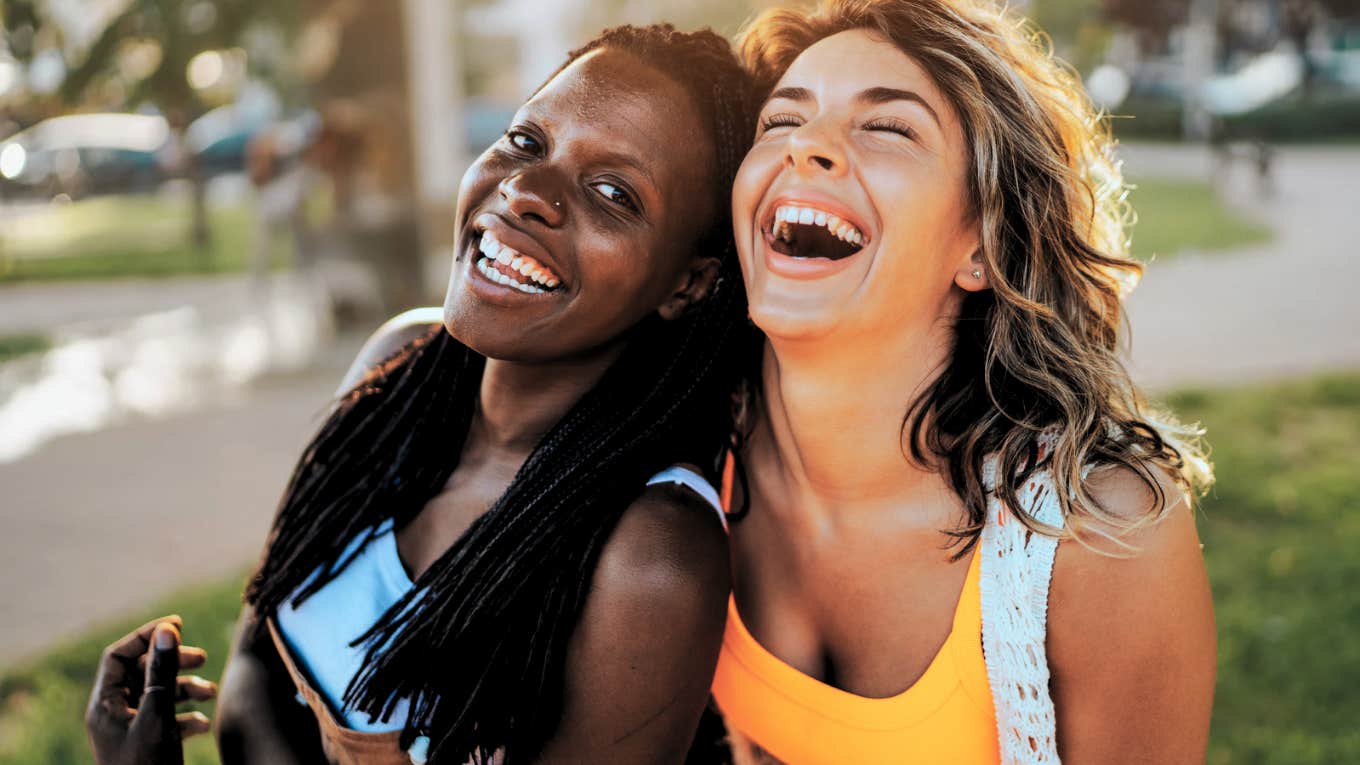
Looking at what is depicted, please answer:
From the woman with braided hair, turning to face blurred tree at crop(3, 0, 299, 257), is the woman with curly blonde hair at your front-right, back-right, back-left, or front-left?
back-right

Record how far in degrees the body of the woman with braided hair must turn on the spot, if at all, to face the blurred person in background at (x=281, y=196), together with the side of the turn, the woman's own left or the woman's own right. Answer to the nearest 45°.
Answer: approximately 135° to the woman's own right

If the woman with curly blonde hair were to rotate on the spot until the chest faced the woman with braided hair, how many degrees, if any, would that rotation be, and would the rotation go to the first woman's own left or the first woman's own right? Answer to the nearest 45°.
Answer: approximately 45° to the first woman's own right

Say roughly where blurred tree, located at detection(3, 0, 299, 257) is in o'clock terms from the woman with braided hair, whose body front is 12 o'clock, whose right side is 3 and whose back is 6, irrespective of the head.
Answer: The blurred tree is roughly at 4 o'clock from the woman with braided hair.

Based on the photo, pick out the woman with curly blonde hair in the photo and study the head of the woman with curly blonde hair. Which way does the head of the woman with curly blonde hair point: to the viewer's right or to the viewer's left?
to the viewer's left

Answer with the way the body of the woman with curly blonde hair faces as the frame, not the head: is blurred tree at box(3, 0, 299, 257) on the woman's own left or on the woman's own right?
on the woman's own right

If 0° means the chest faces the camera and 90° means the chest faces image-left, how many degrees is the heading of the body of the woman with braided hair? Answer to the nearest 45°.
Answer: approximately 45°

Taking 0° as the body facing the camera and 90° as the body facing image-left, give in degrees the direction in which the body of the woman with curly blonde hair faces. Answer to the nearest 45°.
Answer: approximately 45°

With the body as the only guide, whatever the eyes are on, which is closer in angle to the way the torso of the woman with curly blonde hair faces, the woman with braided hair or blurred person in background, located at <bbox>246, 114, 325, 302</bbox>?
the woman with braided hair

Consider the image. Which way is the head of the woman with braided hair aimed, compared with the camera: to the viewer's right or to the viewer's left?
to the viewer's left
